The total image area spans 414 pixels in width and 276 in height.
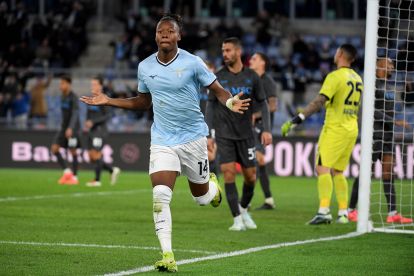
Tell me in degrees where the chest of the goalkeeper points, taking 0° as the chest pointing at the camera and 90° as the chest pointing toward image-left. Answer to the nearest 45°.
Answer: approximately 135°

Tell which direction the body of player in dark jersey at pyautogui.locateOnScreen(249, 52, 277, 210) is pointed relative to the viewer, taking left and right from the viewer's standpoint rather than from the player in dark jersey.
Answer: facing to the left of the viewer

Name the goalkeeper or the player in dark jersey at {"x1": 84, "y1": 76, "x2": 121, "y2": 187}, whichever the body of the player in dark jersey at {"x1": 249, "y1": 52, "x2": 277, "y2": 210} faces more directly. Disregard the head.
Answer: the player in dark jersey

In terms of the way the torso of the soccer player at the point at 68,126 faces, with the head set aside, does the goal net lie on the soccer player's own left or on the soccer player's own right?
on the soccer player's own left

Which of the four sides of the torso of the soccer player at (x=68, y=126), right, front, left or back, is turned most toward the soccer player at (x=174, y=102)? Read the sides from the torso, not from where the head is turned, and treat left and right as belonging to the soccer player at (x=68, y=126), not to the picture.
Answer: left
